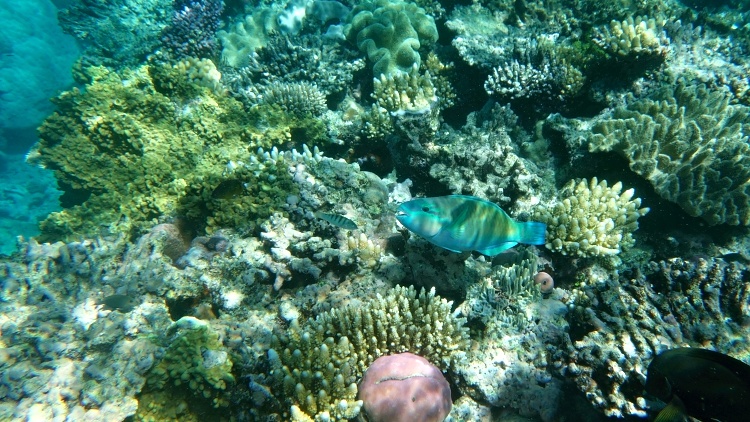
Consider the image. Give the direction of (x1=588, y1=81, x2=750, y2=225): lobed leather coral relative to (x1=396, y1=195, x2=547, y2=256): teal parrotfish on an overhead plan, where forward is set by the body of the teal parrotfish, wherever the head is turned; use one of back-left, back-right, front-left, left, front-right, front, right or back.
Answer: back-right

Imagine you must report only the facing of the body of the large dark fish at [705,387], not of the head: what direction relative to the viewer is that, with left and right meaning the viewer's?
facing to the left of the viewer

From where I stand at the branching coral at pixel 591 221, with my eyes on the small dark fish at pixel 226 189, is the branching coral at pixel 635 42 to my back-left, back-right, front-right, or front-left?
back-right

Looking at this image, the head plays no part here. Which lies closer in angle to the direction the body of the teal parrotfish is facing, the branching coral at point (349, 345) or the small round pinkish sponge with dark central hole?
the branching coral

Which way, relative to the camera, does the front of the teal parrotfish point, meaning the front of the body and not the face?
to the viewer's left
